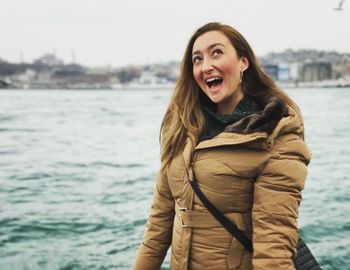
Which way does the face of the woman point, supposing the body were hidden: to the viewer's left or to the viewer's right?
to the viewer's left

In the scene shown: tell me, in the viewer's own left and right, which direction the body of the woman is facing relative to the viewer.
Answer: facing the viewer and to the left of the viewer
